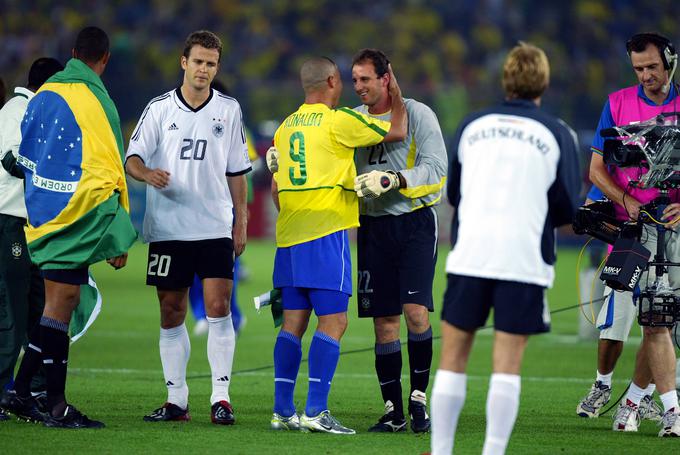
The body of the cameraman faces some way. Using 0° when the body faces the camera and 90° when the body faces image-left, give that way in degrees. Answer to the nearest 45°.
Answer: approximately 45°

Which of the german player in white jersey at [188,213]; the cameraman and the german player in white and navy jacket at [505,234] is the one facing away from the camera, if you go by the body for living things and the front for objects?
the german player in white and navy jacket at [505,234]

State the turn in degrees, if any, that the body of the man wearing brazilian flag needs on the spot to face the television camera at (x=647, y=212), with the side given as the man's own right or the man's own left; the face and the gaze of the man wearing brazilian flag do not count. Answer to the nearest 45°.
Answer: approximately 45° to the man's own right

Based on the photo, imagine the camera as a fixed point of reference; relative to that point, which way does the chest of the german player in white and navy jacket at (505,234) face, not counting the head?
away from the camera

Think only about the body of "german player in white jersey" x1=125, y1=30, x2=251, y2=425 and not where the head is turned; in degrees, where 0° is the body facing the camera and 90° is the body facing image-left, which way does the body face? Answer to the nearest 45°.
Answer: approximately 0°

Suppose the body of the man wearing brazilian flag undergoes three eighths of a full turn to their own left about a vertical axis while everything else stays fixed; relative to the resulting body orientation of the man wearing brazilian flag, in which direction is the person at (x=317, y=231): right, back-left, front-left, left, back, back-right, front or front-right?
back

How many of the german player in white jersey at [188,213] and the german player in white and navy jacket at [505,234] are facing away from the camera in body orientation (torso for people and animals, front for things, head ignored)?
1

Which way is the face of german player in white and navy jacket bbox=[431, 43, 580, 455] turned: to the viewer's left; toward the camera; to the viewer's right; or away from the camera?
away from the camera

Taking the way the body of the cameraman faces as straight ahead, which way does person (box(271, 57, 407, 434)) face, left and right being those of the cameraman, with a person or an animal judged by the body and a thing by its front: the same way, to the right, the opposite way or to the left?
the opposite way

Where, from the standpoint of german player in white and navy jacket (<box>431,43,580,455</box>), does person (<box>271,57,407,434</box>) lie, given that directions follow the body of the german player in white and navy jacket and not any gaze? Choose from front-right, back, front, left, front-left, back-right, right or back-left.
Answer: front-left

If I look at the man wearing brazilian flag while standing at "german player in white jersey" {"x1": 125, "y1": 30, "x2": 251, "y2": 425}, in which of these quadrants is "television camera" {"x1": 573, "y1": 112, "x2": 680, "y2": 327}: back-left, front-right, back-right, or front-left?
back-left

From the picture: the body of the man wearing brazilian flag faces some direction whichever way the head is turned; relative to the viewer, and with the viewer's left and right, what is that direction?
facing away from the viewer and to the right of the viewer

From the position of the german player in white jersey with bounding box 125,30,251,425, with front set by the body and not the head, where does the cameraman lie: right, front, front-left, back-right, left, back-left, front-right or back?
left

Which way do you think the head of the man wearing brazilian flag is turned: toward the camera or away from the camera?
away from the camera
